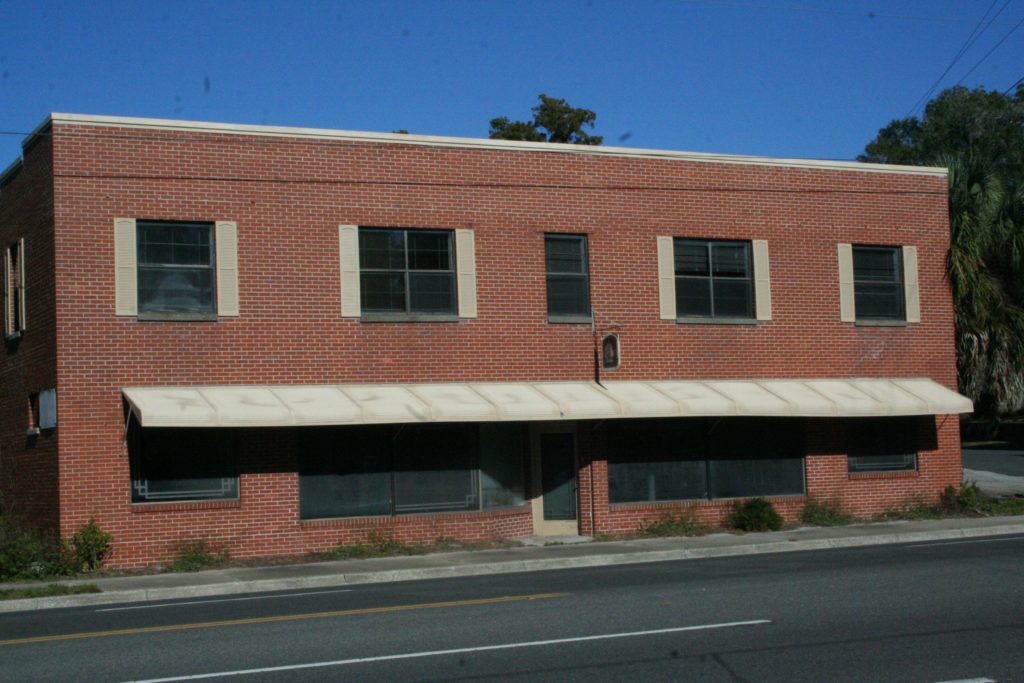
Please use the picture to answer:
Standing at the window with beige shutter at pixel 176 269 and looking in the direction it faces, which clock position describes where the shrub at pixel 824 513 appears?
The shrub is roughly at 9 o'clock from the window with beige shutter.

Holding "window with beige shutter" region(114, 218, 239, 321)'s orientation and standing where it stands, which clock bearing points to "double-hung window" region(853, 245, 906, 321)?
The double-hung window is roughly at 9 o'clock from the window with beige shutter.

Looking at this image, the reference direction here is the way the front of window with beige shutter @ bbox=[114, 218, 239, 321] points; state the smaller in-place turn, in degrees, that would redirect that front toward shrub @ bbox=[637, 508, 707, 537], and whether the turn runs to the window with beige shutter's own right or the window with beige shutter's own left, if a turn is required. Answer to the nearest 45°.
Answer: approximately 90° to the window with beige shutter's own left

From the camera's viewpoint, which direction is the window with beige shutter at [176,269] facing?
toward the camera

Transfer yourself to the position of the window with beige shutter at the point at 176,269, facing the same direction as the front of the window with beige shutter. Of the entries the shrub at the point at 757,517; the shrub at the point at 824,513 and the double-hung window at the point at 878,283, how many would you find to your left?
3

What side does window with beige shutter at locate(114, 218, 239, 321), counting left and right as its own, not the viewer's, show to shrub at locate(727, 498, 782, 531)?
left

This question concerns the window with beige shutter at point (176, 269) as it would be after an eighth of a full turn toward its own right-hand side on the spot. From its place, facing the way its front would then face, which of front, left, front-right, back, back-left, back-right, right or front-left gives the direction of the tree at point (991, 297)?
back-left
